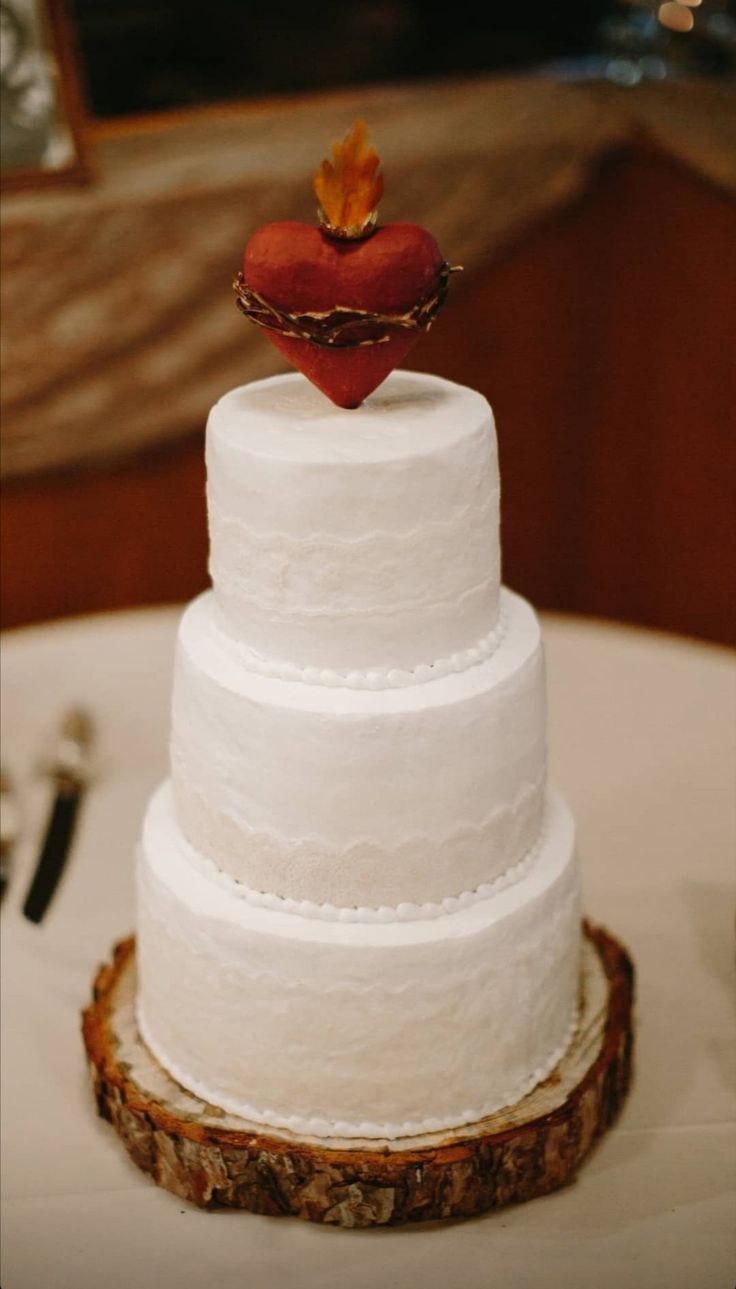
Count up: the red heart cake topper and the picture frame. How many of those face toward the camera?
2

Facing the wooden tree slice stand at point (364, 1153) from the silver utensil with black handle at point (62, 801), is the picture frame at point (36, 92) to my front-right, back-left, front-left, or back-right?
back-left

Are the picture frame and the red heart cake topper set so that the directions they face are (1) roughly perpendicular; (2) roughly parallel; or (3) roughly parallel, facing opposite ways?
roughly parallel

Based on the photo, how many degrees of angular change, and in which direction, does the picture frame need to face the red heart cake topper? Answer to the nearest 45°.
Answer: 0° — it already faces it

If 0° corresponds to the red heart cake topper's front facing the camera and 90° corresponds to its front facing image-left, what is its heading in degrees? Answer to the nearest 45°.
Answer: approximately 0°

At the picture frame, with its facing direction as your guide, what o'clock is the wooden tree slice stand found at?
The wooden tree slice stand is roughly at 12 o'clock from the picture frame.

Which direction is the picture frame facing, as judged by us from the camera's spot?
facing the viewer

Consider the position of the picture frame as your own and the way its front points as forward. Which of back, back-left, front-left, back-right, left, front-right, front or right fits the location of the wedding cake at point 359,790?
front

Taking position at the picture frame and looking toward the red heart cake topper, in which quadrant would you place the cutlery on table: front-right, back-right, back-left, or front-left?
front-right
